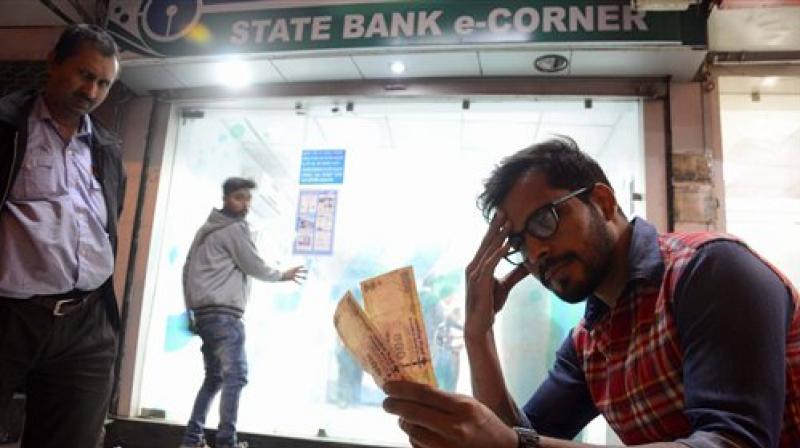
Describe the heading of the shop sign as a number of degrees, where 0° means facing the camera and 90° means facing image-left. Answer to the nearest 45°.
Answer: approximately 0°

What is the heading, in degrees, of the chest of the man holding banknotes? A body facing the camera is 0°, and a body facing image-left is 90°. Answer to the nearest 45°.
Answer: approximately 45°

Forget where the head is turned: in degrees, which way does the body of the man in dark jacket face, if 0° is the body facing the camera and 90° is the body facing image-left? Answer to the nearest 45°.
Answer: approximately 315°

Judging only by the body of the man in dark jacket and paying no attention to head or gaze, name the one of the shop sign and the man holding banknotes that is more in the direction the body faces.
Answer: the man holding banknotes

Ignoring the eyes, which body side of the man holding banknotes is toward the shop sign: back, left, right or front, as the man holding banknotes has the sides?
right

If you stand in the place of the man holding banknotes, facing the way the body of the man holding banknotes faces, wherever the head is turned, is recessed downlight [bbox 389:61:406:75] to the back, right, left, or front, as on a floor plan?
right
